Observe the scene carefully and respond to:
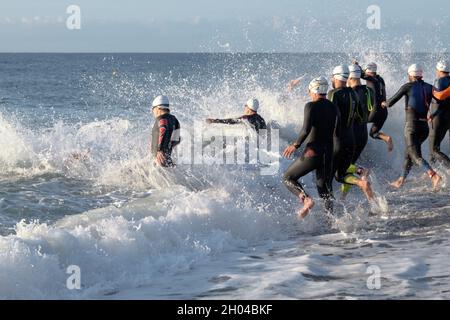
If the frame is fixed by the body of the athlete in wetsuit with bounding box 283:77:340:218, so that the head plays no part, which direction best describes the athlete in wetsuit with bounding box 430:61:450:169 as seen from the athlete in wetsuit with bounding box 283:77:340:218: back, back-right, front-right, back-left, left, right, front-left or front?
right

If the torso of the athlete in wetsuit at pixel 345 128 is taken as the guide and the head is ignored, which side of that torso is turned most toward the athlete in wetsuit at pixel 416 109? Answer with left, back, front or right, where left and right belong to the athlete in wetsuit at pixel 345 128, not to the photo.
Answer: right

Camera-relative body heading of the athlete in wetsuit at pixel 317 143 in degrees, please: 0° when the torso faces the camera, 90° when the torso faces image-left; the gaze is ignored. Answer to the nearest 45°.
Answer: approximately 135°

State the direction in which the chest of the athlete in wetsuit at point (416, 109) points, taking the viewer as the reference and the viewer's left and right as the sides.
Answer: facing away from the viewer and to the left of the viewer

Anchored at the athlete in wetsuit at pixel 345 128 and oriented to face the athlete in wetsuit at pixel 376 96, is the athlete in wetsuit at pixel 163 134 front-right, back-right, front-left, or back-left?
back-left

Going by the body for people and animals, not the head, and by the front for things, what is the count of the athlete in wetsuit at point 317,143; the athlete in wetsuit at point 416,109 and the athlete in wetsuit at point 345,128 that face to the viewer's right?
0

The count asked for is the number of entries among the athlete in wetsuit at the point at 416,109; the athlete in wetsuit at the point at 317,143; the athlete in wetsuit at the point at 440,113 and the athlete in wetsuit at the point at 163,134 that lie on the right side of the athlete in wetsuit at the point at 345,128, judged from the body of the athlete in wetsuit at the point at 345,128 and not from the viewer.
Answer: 2

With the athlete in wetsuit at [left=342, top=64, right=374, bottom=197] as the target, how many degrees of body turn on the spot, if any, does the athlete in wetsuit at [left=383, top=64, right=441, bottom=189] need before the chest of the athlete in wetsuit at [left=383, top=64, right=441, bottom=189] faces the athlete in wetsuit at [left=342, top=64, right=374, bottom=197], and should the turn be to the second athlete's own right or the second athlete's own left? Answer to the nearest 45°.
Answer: approximately 90° to the second athlete's own left

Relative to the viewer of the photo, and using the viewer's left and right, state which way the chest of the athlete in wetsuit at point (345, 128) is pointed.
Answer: facing away from the viewer and to the left of the viewer
